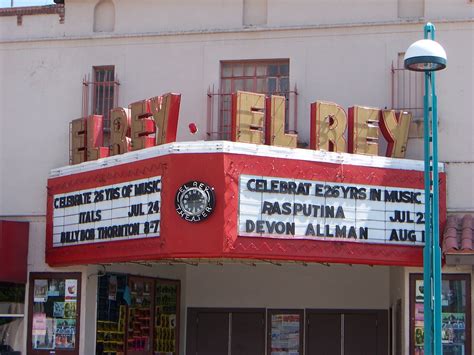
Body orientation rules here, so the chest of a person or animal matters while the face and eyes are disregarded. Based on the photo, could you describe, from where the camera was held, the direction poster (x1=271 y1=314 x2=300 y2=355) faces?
facing the viewer

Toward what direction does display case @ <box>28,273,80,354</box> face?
toward the camera

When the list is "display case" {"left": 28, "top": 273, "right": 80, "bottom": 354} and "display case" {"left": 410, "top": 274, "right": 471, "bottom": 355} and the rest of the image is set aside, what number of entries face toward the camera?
2

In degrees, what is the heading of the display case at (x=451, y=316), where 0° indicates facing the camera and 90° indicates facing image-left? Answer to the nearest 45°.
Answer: approximately 0°

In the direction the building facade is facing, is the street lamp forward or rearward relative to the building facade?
forward

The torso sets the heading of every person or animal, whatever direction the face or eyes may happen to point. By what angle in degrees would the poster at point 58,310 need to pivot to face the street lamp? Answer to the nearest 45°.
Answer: approximately 45° to its left

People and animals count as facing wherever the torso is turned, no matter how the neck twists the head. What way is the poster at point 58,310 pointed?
toward the camera

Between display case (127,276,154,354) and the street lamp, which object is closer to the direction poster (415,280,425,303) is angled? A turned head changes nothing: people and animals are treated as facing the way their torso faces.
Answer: the street lamp

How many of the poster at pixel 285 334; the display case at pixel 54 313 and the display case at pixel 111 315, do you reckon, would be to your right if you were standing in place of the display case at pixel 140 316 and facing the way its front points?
2
